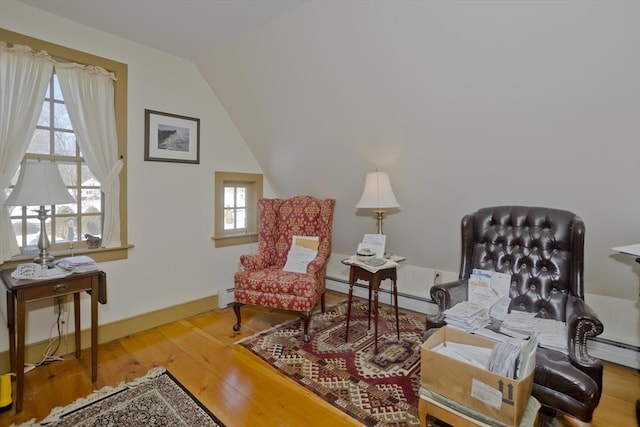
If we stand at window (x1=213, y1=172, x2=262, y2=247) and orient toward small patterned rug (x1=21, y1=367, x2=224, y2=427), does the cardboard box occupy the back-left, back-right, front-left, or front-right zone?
front-left

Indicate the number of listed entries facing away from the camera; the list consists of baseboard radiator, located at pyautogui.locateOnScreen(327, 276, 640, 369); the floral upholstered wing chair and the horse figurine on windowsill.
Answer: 0

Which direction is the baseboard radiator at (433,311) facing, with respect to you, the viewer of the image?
facing the viewer and to the left of the viewer

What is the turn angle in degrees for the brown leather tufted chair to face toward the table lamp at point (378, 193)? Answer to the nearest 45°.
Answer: approximately 45° to its right

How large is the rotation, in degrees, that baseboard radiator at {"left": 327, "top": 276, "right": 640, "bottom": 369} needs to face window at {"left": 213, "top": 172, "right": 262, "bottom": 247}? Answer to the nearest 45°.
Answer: approximately 45° to its right

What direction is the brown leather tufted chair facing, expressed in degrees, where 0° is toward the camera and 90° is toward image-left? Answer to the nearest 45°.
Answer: approximately 45°

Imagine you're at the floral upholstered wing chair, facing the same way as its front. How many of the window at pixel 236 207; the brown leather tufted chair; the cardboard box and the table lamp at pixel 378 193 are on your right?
1

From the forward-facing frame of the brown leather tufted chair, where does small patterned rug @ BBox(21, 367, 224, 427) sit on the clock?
The small patterned rug is roughly at 12 o'clock from the brown leather tufted chair.

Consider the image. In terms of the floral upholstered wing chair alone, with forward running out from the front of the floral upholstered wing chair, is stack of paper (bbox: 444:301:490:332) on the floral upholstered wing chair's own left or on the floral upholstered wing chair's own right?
on the floral upholstered wing chair's own left
